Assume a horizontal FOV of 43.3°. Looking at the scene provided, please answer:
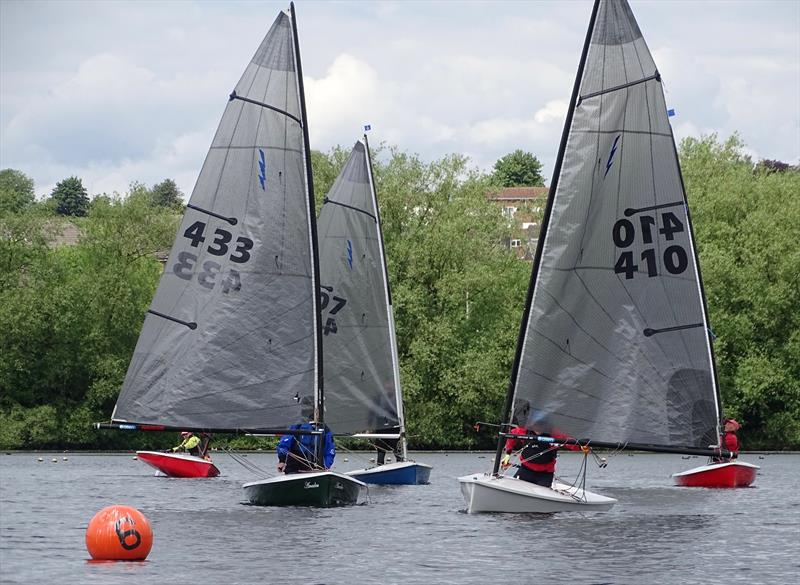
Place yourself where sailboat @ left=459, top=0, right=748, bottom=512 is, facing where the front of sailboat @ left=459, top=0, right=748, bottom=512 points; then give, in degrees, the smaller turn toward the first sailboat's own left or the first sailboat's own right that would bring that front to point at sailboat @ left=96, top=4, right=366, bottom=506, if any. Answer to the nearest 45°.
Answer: approximately 45° to the first sailboat's own right

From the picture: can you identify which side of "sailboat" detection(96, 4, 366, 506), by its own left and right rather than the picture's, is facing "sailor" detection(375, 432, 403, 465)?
left

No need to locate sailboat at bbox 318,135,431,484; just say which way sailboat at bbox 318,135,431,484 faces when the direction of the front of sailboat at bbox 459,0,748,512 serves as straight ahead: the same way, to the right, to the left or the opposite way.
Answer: to the left

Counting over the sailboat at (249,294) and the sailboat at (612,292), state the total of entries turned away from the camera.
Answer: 0

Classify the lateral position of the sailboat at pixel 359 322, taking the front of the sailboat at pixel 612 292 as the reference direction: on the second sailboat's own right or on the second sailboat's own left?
on the second sailboat's own right

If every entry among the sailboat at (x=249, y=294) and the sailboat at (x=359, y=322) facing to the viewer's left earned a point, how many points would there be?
0

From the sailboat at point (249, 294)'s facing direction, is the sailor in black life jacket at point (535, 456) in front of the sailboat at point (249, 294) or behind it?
in front

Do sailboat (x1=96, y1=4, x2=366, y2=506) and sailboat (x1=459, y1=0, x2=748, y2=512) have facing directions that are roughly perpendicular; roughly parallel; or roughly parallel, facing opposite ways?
roughly perpendicular

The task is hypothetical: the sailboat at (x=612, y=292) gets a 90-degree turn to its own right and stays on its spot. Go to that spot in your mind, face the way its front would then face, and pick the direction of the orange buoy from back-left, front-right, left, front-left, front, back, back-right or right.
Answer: left

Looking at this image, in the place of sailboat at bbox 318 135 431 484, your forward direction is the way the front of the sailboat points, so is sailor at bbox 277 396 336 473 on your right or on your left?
on your right

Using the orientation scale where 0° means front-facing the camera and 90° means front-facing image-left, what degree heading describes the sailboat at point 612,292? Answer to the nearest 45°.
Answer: approximately 45°

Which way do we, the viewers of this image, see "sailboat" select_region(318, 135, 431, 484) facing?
facing the viewer and to the right of the viewer
